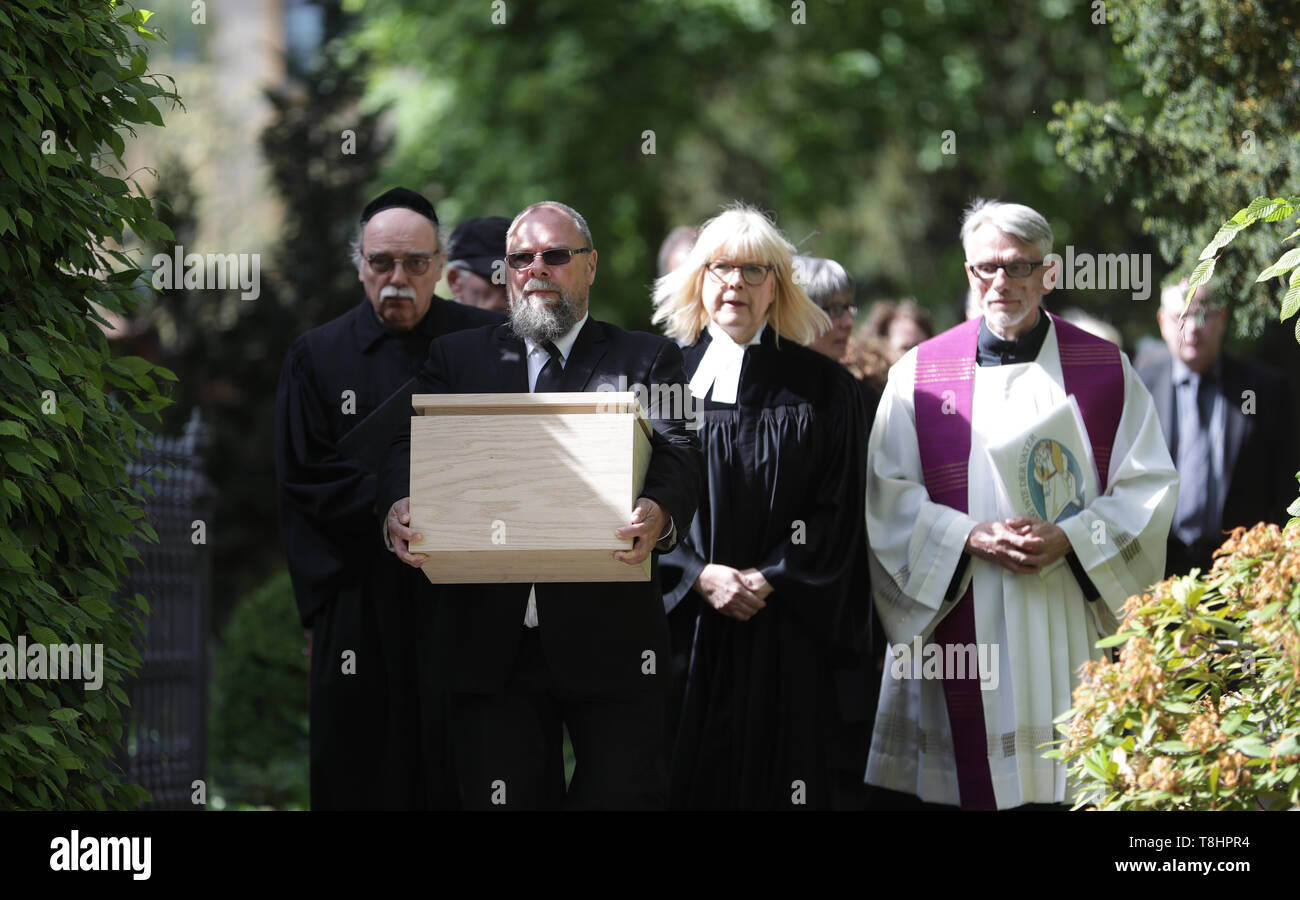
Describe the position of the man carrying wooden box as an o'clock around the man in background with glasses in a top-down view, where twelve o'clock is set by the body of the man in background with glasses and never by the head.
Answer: The man carrying wooden box is roughly at 1 o'clock from the man in background with glasses.

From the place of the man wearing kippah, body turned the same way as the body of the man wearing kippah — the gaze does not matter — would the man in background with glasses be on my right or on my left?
on my left

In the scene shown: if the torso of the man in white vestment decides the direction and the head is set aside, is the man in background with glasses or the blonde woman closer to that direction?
the blonde woman

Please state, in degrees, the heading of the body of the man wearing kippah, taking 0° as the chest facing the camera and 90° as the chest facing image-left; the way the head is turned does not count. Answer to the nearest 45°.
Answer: approximately 0°

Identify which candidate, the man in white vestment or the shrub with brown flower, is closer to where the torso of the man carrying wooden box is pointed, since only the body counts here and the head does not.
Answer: the shrub with brown flower

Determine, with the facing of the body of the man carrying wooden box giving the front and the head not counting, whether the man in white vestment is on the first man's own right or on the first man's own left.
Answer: on the first man's own left

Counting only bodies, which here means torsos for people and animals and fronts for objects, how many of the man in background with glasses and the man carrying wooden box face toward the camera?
2
